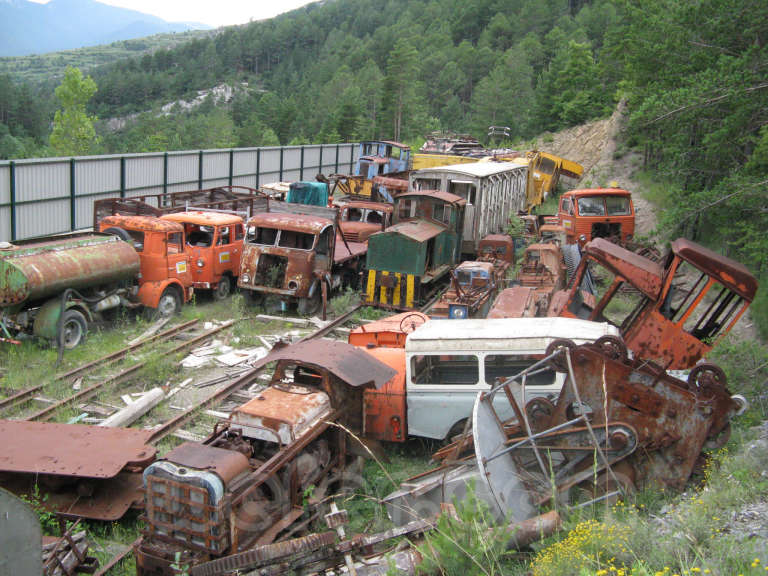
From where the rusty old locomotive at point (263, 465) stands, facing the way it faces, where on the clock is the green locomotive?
The green locomotive is roughly at 5 o'clock from the rusty old locomotive.

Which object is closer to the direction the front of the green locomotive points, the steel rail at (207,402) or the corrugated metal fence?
the steel rail

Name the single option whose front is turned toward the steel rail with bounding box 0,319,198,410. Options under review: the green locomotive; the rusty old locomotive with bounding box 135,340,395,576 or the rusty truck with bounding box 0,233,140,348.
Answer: the green locomotive

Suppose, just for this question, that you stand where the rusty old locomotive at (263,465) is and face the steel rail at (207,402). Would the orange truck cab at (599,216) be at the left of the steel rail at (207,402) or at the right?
right

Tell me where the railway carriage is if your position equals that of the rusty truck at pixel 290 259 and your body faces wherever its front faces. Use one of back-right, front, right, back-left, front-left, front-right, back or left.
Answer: back
